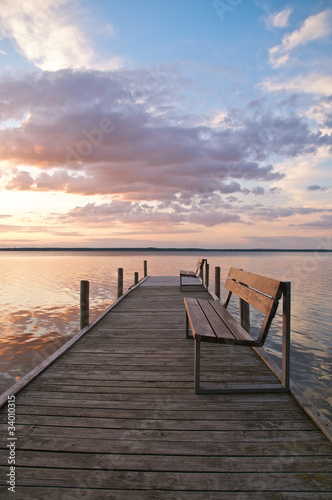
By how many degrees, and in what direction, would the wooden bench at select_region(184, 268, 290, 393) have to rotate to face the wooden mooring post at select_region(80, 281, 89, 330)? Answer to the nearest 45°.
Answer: approximately 45° to its right

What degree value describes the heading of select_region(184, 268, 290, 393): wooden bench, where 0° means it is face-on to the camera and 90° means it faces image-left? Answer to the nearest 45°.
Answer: approximately 90°
